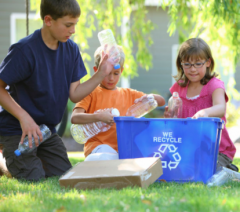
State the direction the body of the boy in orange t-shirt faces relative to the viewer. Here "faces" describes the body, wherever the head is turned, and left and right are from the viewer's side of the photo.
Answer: facing the viewer

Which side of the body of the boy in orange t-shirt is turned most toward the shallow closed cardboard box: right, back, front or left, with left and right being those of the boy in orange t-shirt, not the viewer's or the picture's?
front

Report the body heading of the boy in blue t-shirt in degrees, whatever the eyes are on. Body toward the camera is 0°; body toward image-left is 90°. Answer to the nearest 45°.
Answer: approximately 315°

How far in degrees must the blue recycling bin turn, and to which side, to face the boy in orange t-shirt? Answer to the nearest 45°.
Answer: approximately 135° to its right

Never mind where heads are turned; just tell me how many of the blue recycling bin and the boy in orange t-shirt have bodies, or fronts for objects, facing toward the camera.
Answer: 2

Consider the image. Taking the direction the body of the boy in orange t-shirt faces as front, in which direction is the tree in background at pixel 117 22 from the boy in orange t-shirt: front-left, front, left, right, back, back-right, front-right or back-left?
back

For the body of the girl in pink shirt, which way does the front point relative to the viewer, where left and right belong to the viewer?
facing the viewer and to the left of the viewer

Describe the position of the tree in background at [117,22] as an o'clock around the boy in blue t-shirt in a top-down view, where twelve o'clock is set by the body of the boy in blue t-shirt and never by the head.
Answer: The tree in background is roughly at 8 o'clock from the boy in blue t-shirt.

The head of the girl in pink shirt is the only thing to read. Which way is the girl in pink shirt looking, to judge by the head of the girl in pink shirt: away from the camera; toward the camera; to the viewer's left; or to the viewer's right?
toward the camera

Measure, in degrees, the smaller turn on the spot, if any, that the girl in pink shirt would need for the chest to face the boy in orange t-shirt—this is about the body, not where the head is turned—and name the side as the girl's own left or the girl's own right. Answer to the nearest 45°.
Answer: approximately 45° to the girl's own right

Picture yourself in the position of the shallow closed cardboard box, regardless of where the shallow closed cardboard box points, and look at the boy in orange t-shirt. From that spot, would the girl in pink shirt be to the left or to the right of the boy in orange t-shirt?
right

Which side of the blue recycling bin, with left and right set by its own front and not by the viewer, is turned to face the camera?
front

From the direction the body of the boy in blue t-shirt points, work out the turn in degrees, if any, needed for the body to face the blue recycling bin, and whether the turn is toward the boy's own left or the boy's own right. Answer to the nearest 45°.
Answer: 0° — they already face it

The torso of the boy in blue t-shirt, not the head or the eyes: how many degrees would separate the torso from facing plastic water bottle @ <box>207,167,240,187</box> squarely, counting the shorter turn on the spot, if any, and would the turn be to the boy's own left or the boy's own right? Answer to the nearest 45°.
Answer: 0° — they already face it

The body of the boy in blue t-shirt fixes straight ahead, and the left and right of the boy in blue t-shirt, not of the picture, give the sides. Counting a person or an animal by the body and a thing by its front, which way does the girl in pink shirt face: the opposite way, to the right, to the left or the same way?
to the right

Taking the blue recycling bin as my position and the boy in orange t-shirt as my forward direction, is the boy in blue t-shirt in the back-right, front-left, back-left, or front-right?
front-left
